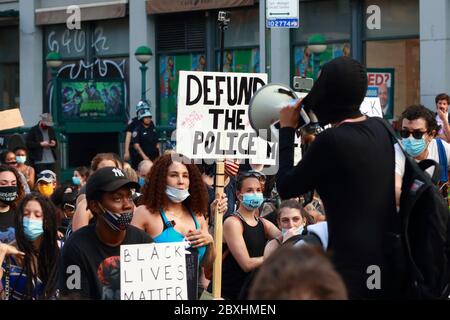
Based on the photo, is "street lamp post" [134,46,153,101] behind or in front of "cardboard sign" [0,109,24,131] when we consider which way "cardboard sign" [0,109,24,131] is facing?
behind

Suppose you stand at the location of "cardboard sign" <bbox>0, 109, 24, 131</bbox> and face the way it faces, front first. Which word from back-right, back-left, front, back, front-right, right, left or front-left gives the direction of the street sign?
back-left

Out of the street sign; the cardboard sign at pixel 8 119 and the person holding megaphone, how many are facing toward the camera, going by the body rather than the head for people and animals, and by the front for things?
2

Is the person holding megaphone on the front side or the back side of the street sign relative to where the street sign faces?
on the front side

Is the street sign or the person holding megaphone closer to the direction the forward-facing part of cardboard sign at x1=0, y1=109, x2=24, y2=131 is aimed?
the person holding megaphone

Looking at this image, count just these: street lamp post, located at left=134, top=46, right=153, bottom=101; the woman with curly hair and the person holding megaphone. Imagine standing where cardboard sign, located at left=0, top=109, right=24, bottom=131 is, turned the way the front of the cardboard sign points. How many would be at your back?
1

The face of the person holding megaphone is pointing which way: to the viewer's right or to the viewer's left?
to the viewer's left

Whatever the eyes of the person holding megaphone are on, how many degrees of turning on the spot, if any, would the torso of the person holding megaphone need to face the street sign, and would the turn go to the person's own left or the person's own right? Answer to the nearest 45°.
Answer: approximately 45° to the person's own right

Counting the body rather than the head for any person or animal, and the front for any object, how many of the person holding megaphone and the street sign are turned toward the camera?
1

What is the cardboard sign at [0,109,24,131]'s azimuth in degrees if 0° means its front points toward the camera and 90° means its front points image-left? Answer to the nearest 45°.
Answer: approximately 0°

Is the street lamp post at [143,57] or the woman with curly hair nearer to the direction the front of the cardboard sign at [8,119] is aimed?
the woman with curly hair

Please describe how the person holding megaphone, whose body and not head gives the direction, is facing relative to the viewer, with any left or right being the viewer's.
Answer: facing away from the viewer and to the left of the viewer
